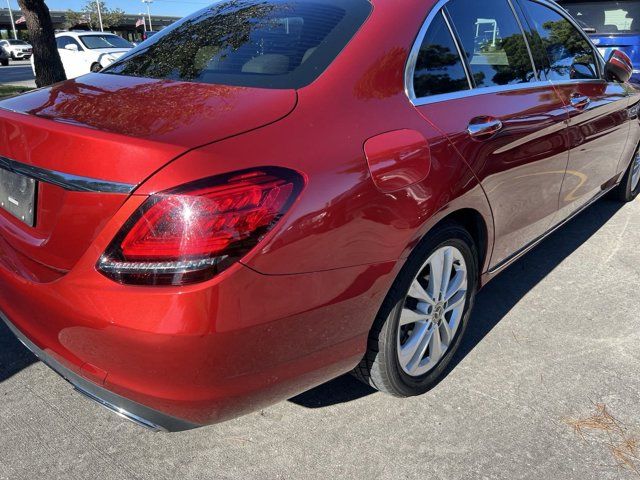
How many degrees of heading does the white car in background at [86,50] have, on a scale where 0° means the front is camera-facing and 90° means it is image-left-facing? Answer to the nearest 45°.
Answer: approximately 315°

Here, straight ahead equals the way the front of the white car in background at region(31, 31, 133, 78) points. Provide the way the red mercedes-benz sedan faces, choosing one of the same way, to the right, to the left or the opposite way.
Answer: to the left

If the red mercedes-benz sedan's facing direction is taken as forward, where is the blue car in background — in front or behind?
in front

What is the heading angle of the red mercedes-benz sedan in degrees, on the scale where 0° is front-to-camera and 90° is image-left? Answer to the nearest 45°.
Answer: approximately 225°

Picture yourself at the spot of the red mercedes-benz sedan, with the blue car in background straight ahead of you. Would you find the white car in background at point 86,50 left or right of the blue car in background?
left

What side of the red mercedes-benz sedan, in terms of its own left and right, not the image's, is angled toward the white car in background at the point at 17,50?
left

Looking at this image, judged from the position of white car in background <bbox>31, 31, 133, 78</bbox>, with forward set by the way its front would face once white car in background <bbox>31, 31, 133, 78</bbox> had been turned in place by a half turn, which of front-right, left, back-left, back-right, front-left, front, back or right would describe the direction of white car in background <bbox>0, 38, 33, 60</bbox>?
front-right

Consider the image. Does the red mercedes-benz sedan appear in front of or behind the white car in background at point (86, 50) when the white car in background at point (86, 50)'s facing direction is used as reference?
in front
